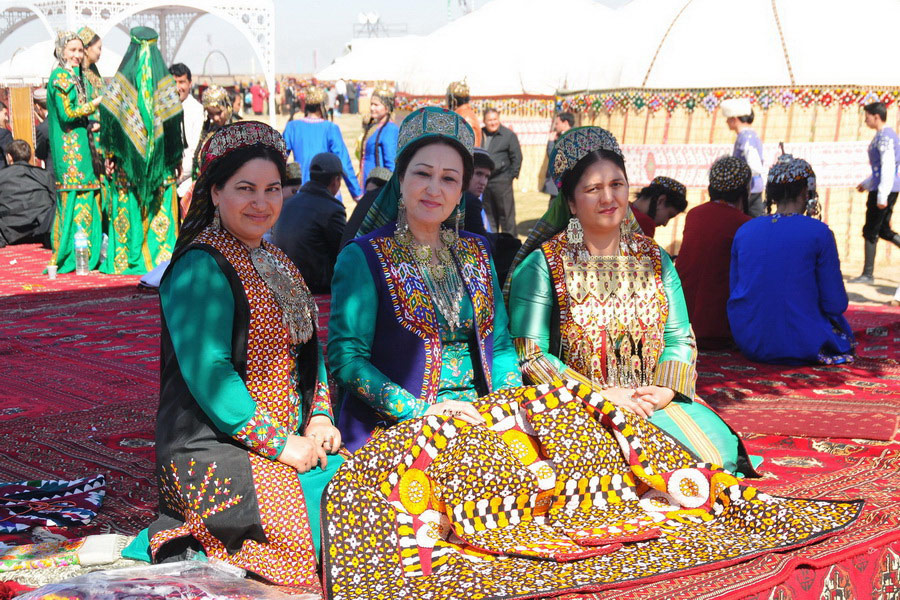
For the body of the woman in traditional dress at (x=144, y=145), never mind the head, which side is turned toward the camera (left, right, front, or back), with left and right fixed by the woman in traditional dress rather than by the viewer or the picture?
back

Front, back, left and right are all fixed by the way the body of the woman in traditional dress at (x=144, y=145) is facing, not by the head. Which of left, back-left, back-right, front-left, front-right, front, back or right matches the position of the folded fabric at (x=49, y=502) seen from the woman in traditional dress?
back

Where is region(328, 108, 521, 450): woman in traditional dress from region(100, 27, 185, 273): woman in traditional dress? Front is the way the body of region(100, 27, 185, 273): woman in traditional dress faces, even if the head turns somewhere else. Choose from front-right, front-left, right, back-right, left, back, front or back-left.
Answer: back

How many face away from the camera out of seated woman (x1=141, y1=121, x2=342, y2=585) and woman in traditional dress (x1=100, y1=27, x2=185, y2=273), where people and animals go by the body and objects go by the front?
1

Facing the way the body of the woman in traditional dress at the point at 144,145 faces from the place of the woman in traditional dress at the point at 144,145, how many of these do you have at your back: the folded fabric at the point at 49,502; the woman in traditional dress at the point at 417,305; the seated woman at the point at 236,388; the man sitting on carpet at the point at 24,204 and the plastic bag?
4

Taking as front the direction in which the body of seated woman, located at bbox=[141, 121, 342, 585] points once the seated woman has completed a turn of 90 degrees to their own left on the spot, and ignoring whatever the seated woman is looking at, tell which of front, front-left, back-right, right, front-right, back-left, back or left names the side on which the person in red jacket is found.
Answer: front

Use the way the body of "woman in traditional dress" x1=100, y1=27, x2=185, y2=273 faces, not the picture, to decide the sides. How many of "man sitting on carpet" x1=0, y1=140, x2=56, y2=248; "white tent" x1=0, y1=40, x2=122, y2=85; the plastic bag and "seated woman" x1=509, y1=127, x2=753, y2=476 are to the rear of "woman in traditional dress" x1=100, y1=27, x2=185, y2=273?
2

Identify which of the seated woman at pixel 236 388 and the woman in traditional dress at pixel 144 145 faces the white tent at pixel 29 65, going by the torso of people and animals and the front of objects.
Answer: the woman in traditional dress

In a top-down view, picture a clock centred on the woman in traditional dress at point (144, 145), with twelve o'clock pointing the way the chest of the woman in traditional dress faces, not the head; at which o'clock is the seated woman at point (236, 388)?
The seated woman is roughly at 6 o'clock from the woman in traditional dress.

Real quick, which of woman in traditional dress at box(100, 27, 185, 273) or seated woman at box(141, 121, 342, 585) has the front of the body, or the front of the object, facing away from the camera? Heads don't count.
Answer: the woman in traditional dress

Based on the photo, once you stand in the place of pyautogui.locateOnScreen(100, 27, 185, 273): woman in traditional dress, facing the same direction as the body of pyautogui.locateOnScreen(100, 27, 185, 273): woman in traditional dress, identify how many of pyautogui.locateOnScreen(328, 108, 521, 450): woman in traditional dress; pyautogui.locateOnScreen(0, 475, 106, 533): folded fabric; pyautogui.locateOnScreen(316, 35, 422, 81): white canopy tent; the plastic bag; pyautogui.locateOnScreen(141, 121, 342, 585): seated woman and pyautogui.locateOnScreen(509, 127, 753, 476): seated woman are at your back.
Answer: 5

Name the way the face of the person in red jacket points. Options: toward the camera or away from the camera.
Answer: away from the camera

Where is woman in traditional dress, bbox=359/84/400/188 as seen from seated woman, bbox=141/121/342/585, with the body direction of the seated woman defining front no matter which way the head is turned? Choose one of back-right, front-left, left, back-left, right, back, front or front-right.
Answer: back-left

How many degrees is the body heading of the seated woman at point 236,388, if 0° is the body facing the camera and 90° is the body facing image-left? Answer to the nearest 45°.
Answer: approximately 315°

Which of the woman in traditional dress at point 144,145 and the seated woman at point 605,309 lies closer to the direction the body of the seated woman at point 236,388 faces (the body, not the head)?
the seated woman
